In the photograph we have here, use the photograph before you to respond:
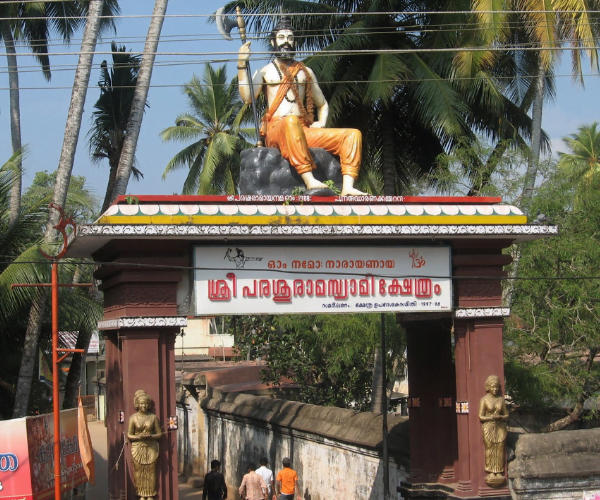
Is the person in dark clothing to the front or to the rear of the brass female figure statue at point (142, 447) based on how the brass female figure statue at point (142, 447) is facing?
to the rear

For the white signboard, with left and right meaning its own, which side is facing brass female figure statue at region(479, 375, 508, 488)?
left

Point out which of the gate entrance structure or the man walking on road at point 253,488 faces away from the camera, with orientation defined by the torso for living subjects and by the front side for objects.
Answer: the man walking on road

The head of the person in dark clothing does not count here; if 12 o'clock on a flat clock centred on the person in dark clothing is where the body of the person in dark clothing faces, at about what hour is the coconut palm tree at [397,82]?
The coconut palm tree is roughly at 1 o'clock from the person in dark clothing.

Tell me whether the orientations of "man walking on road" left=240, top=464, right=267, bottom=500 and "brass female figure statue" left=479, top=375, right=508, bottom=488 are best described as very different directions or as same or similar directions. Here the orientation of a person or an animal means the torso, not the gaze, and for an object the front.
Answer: very different directions

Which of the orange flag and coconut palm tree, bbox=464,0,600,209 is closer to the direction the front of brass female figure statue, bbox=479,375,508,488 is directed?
the orange flag

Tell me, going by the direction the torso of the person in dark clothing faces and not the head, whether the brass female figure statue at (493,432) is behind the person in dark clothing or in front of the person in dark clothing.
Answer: behind

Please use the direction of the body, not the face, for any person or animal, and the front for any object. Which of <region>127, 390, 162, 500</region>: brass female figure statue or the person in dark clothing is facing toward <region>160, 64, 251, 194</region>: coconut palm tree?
the person in dark clothing

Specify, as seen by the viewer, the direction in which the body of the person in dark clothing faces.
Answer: away from the camera

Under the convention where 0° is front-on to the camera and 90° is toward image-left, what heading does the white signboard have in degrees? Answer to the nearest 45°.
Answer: approximately 0°
